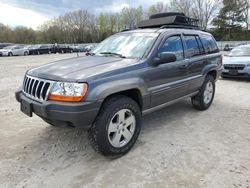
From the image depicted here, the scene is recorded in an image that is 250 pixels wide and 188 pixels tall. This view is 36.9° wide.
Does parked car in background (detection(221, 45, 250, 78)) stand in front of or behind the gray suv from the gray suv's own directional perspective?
behind

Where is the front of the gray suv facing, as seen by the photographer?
facing the viewer and to the left of the viewer

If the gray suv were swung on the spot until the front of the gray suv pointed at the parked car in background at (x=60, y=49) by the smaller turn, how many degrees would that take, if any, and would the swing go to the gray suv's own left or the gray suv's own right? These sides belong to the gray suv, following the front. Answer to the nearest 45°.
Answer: approximately 135° to the gray suv's own right
